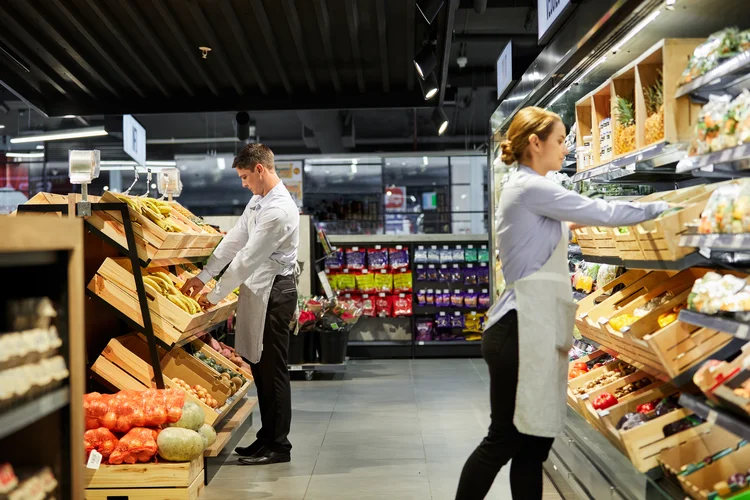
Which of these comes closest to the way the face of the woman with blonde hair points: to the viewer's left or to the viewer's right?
to the viewer's right

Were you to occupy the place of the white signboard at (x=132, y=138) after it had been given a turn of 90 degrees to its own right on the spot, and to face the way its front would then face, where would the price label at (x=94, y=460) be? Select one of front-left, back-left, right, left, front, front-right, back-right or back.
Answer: front-left

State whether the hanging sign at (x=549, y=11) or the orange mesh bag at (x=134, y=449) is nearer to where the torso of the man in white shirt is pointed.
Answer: the orange mesh bag

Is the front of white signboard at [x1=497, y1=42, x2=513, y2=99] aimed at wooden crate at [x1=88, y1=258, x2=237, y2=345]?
no

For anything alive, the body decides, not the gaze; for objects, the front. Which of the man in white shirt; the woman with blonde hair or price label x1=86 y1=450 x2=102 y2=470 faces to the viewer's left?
the man in white shirt

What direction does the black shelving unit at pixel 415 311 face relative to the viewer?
toward the camera

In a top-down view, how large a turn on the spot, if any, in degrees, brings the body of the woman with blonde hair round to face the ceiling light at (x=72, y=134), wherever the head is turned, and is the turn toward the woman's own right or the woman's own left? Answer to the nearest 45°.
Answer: approximately 135° to the woman's own left

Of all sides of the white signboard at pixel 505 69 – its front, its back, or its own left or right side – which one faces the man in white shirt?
front

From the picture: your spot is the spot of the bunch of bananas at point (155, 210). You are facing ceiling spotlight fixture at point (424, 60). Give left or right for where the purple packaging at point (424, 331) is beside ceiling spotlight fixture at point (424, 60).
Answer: left

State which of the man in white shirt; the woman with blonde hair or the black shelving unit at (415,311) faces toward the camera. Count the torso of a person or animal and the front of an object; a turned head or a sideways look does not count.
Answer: the black shelving unit

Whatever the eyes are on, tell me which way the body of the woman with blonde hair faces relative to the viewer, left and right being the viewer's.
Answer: facing to the right of the viewer
